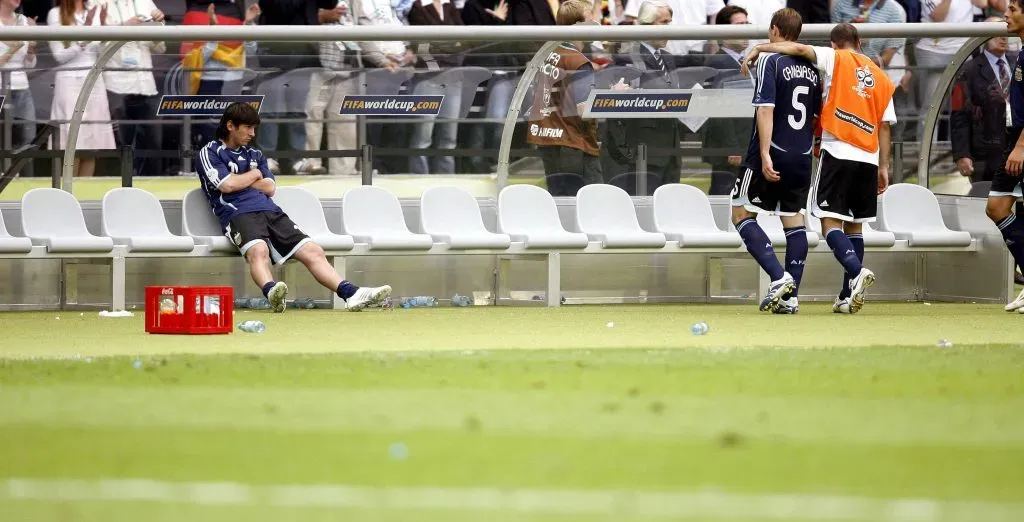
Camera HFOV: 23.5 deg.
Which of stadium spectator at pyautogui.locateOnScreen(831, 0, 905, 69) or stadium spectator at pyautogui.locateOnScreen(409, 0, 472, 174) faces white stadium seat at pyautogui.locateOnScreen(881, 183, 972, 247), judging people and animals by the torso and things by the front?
stadium spectator at pyautogui.locateOnScreen(831, 0, 905, 69)

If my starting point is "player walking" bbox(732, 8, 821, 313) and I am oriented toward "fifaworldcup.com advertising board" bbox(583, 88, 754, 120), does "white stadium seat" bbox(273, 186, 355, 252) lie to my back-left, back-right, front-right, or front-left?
front-left

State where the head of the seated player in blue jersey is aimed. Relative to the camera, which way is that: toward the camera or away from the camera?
toward the camera

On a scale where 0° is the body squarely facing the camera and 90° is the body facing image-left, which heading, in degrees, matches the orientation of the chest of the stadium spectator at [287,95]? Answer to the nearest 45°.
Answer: approximately 0°

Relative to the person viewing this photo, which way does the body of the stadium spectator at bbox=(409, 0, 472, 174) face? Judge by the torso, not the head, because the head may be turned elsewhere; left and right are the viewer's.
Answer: facing the viewer

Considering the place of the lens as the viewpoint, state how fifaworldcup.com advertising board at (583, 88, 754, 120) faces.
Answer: facing the viewer

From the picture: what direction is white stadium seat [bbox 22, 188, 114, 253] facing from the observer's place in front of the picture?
facing the viewer and to the right of the viewer

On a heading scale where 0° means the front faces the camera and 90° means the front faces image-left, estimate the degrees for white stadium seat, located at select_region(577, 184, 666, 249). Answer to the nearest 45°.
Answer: approximately 315°

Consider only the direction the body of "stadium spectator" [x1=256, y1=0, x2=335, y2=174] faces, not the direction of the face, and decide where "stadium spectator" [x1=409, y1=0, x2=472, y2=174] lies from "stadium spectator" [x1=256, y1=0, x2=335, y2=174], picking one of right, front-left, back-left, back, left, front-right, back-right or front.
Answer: left

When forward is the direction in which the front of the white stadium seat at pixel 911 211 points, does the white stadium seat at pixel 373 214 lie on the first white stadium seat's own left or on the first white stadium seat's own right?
on the first white stadium seat's own right

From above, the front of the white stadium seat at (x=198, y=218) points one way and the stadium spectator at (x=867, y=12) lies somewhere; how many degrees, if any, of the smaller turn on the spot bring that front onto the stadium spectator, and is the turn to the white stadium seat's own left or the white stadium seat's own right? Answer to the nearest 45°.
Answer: approximately 90° to the white stadium seat's own left
